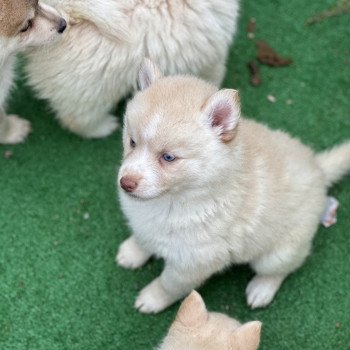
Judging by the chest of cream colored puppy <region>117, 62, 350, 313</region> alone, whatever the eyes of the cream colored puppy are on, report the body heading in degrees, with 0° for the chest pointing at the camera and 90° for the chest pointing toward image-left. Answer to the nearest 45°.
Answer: approximately 45°

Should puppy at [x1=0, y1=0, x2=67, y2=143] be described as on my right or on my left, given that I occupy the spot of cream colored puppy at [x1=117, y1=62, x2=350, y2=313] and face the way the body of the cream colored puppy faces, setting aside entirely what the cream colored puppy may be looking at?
on my right

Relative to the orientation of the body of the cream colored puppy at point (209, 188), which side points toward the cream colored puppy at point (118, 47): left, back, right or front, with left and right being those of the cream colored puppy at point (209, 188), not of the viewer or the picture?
right
